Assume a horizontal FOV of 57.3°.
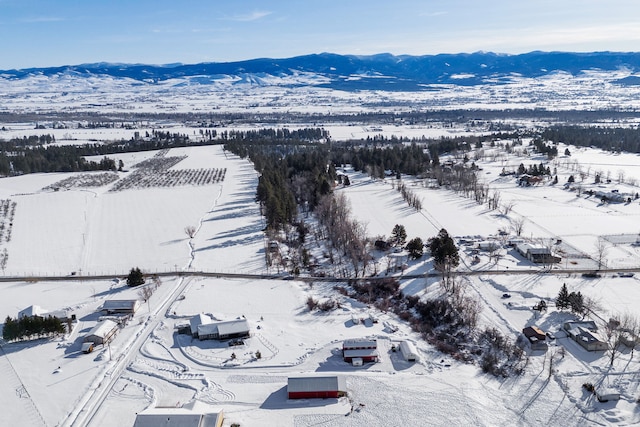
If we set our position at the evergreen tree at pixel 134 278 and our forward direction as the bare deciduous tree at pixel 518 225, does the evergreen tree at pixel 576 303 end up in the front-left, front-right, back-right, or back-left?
front-right

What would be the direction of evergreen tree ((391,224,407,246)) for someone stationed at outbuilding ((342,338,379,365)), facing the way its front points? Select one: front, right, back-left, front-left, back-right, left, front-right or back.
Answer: back

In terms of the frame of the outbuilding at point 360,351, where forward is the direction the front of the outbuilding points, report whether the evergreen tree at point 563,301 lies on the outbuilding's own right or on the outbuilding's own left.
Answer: on the outbuilding's own left

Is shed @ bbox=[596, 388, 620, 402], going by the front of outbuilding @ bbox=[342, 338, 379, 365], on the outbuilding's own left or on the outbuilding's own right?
on the outbuilding's own left

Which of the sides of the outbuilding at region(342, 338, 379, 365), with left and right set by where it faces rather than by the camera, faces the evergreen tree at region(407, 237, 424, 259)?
back

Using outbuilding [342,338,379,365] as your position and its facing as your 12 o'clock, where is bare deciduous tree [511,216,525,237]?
The bare deciduous tree is roughly at 7 o'clock from the outbuilding.

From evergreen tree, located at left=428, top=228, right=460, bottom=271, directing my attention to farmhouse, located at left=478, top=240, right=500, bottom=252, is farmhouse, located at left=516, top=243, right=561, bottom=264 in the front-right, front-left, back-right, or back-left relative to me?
front-right

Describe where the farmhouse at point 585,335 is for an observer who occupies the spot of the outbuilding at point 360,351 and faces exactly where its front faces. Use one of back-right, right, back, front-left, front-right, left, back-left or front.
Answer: left

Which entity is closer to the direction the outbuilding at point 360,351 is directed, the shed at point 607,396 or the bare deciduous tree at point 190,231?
the shed

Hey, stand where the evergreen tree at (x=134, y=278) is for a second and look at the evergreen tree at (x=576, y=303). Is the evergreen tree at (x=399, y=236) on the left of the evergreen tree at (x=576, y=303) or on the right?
left

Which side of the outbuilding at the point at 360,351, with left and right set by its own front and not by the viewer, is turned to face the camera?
front

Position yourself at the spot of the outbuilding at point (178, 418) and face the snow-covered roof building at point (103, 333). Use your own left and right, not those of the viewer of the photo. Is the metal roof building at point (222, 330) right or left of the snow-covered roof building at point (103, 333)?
right

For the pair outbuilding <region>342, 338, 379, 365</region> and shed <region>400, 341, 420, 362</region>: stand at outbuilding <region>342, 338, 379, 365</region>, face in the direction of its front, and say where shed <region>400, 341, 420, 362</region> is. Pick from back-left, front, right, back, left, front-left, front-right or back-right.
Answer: left

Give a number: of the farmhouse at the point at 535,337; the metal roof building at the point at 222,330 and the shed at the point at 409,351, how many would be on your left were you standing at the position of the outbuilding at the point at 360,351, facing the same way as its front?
2

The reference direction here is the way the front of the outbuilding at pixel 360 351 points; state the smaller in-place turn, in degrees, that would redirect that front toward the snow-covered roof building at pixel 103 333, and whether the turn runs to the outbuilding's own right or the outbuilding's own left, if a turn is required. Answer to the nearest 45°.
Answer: approximately 90° to the outbuilding's own right

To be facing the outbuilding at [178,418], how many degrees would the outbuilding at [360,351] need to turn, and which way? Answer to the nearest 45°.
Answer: approximately 45° to its right

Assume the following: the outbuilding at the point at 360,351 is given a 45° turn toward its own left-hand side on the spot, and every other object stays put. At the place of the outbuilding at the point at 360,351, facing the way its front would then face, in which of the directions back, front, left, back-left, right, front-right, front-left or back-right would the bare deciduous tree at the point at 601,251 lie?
left
